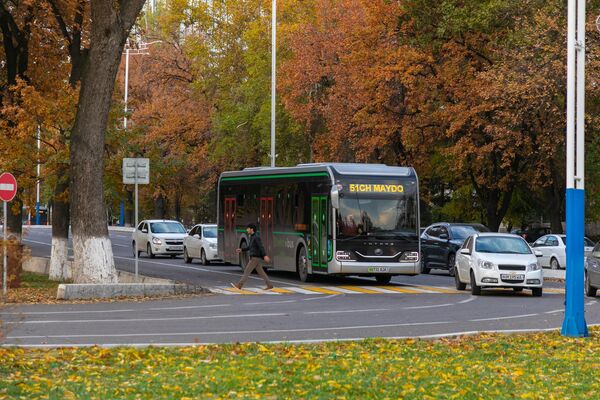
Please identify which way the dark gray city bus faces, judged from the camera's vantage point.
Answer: facing the viewer and to the right of the viewer

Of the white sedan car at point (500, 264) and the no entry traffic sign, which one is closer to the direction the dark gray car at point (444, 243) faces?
the white sedan car

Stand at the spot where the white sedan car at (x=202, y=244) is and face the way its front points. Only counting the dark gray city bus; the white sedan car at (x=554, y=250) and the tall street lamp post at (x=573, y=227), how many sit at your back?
0

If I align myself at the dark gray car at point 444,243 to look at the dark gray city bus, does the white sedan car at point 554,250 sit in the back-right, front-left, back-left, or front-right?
back-left

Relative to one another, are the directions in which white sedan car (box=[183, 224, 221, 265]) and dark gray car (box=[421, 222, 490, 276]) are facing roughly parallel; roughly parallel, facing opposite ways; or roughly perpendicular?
roughly parallel

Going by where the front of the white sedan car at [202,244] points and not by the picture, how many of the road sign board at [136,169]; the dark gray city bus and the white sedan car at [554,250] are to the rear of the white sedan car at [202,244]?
0

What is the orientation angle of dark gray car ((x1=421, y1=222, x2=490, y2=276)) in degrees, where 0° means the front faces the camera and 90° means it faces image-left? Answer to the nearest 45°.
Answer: approximately 315°

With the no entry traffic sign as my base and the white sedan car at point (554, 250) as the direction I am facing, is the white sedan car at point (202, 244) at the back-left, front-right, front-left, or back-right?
front-left

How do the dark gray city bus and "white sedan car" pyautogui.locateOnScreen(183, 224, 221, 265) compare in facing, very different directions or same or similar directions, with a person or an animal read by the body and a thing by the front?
same or similar directions
